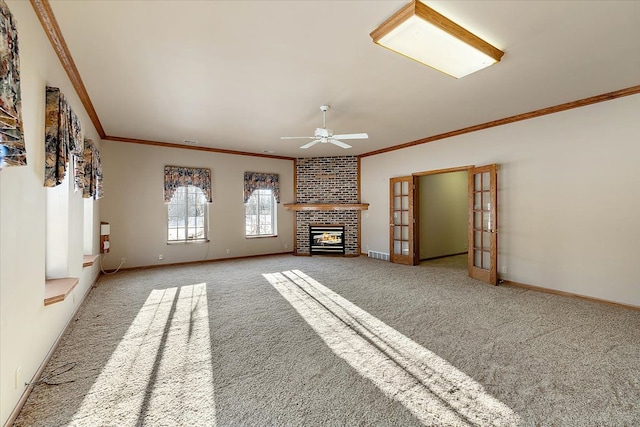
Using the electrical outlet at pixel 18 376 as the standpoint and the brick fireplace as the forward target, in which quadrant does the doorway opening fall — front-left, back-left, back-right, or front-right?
front-right

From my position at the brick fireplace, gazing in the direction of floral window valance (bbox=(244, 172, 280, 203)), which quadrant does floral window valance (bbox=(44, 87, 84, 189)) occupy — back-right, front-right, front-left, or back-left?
front-left

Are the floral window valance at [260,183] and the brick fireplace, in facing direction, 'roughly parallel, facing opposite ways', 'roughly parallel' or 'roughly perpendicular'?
roughly parallel

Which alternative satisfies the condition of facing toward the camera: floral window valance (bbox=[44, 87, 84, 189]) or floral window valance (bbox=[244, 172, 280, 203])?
floral window valance (bbox=[244, 172, 280, 203])

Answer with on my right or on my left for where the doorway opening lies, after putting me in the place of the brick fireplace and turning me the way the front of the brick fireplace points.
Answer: on my left

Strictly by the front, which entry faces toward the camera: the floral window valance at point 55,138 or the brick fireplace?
the brick fireplace

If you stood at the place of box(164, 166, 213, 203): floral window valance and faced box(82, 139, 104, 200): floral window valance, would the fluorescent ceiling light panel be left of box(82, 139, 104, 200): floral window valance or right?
left

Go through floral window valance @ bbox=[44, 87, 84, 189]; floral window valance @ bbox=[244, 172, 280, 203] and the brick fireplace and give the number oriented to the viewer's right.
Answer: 1

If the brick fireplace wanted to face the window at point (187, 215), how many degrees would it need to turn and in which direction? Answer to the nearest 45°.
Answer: approximately 90° to its right

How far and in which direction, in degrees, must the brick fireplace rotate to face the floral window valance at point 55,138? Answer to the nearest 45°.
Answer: approximately 45° to its right

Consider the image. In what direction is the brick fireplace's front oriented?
toward the camera

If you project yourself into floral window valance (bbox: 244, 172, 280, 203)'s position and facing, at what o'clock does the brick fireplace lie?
The brick fireplace is roughly at 9 o'clock from the floral window valance.

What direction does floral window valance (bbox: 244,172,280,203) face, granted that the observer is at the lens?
facing the viewer

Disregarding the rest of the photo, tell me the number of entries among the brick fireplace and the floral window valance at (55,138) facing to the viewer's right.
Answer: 1

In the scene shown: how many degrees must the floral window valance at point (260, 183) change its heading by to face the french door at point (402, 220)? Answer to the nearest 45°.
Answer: approximately 45° to its left

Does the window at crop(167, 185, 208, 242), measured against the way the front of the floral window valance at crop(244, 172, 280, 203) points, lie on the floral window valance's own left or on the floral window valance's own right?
on the floral window valance's own right

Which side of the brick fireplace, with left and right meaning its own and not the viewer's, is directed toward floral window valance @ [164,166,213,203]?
right

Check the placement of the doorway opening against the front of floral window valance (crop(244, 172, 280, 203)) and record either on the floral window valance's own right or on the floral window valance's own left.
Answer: on the floral window valance's own left

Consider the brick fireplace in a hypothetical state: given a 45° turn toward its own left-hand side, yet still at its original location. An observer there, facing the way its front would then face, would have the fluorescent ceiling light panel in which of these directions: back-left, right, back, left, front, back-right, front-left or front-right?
front-right

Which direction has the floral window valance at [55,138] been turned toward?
to the viewer's right
